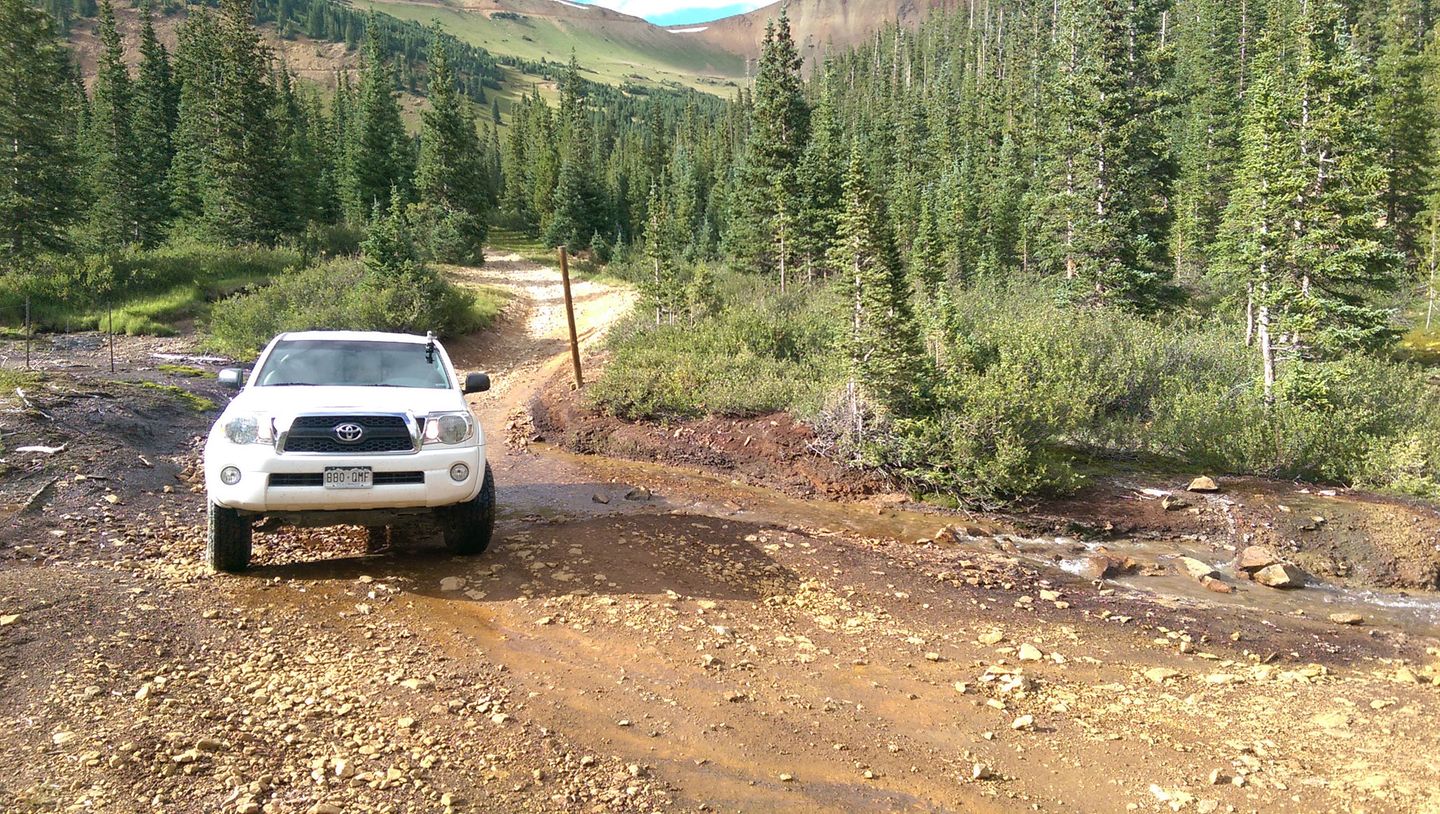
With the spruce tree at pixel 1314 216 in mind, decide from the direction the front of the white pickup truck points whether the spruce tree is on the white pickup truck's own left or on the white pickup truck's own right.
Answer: on the white pickup truck's own left

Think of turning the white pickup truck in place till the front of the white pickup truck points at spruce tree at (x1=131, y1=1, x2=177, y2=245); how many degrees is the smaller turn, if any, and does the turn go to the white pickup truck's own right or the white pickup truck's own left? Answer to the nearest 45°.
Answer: approximately 180°

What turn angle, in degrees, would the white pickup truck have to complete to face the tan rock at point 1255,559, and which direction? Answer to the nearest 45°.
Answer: approximately 90° to its left

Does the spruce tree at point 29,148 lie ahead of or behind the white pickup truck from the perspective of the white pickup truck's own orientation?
behind

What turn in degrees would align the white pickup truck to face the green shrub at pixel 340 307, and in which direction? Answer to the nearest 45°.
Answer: approximately 180°

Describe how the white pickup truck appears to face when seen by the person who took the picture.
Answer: facing the viewer

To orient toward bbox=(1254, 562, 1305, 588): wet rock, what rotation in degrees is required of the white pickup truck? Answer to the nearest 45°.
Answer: approximately 90° to its left
